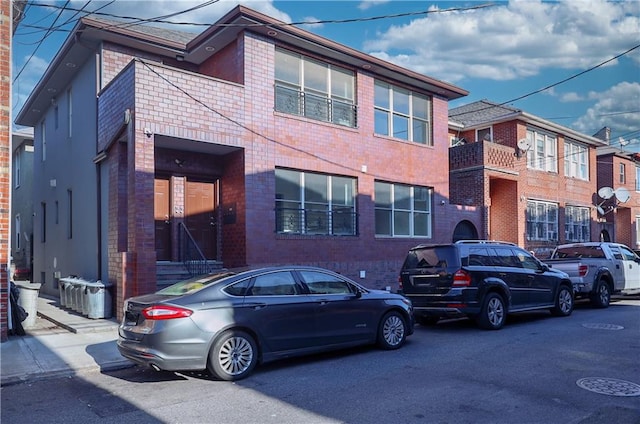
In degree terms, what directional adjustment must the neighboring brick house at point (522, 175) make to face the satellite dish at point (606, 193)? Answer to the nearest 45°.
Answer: approximately 90° to its left

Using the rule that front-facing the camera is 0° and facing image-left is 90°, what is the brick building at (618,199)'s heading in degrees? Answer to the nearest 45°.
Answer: approximately 315°

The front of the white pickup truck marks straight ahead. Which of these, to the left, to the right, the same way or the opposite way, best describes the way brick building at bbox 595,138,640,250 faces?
to the right

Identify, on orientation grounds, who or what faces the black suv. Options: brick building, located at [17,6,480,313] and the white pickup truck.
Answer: the brick building

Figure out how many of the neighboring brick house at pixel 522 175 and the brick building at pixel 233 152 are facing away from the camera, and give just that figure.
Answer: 0

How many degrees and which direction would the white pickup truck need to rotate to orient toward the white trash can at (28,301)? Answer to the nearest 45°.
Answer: approximately 180°

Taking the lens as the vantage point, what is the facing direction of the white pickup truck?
facing away from the viewer and to the right of the viewer

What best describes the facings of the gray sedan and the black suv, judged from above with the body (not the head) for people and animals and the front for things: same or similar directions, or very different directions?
same or similar directions

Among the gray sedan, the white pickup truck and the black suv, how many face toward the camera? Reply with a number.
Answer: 0

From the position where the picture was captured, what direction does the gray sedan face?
facing away from the viewer and to the right of the viewer

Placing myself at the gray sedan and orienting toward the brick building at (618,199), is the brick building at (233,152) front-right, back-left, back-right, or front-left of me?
front-left

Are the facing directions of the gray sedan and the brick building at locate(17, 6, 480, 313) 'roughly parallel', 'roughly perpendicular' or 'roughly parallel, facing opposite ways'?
roughly perpendicular

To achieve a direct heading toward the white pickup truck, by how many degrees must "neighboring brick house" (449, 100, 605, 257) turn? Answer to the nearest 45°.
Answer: approximately 45° to its right
